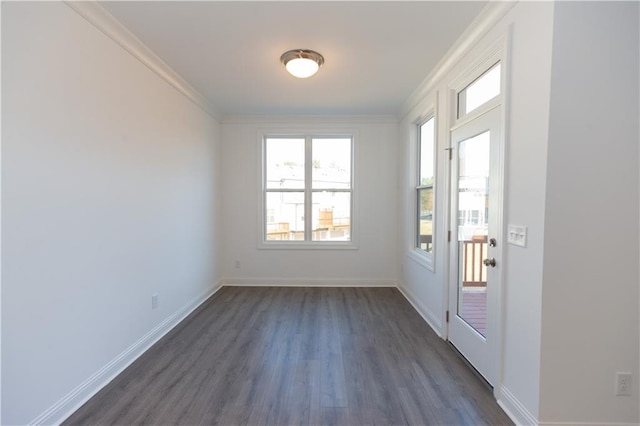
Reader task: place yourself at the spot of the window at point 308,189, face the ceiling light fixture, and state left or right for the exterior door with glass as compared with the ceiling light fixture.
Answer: left

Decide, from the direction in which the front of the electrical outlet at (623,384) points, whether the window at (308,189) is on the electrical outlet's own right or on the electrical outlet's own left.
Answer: on the electrical outlet's own right

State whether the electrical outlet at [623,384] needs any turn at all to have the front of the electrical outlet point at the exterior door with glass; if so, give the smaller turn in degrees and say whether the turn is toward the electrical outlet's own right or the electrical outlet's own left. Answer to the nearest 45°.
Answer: approximately 90° to the electrical outlet's own right

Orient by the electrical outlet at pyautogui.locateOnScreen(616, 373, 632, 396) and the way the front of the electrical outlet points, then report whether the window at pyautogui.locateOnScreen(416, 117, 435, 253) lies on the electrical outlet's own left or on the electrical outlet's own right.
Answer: on the electrical outlet's own right
